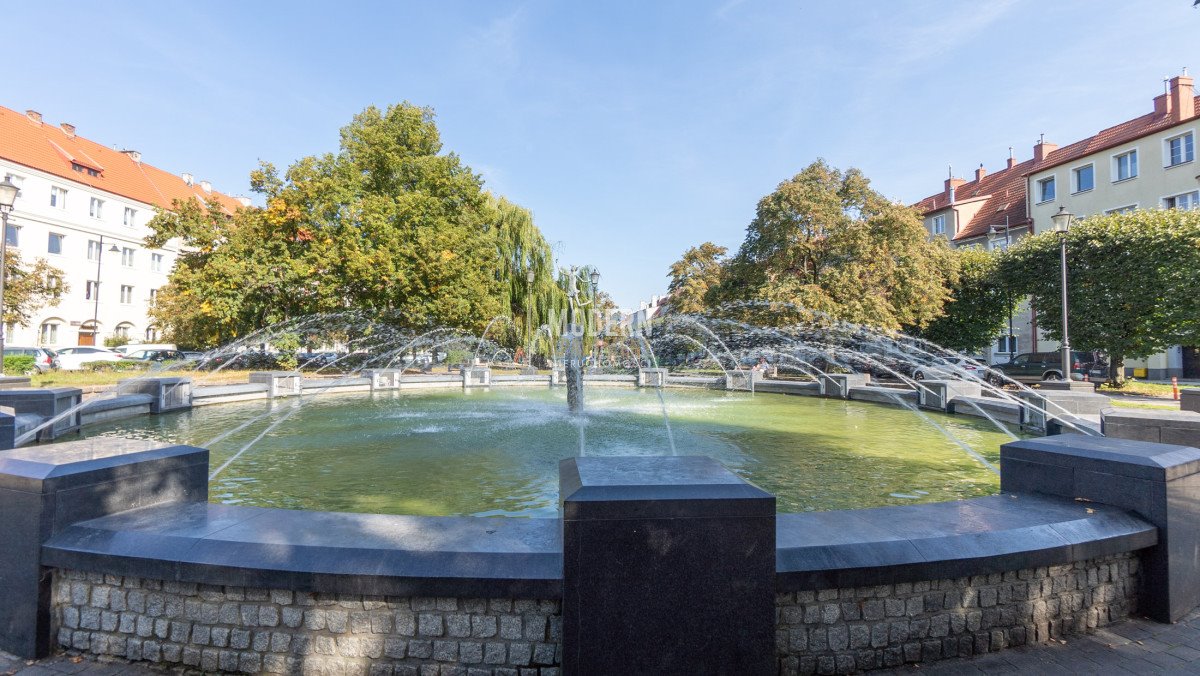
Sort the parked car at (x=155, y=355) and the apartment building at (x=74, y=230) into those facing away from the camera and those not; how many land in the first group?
0

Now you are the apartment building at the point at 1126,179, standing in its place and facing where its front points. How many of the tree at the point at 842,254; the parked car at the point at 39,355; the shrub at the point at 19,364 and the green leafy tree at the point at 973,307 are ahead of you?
4

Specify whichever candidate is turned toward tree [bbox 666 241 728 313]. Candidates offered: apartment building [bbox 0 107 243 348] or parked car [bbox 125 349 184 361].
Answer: the apartment building

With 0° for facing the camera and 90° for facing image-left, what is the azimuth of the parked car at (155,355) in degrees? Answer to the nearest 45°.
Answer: approximately 45°

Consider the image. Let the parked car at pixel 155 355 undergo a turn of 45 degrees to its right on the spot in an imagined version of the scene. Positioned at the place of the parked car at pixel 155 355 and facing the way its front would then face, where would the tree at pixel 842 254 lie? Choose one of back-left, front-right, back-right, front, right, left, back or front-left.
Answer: back-left

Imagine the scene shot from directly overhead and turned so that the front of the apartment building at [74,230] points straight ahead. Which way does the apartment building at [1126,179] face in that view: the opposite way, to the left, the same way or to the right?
the opposite way

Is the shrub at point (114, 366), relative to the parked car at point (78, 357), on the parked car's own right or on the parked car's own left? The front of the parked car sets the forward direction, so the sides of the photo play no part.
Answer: on the parked car's own left

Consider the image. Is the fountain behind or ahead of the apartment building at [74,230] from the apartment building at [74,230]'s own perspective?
ahead

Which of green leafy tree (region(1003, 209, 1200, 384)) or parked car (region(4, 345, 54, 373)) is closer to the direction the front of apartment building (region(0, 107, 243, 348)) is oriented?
the green leafy tree

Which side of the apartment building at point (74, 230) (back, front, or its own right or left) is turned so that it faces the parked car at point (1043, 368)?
front

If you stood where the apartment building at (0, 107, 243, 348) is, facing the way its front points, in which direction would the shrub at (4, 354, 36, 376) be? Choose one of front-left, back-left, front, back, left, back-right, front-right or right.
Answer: front-right
